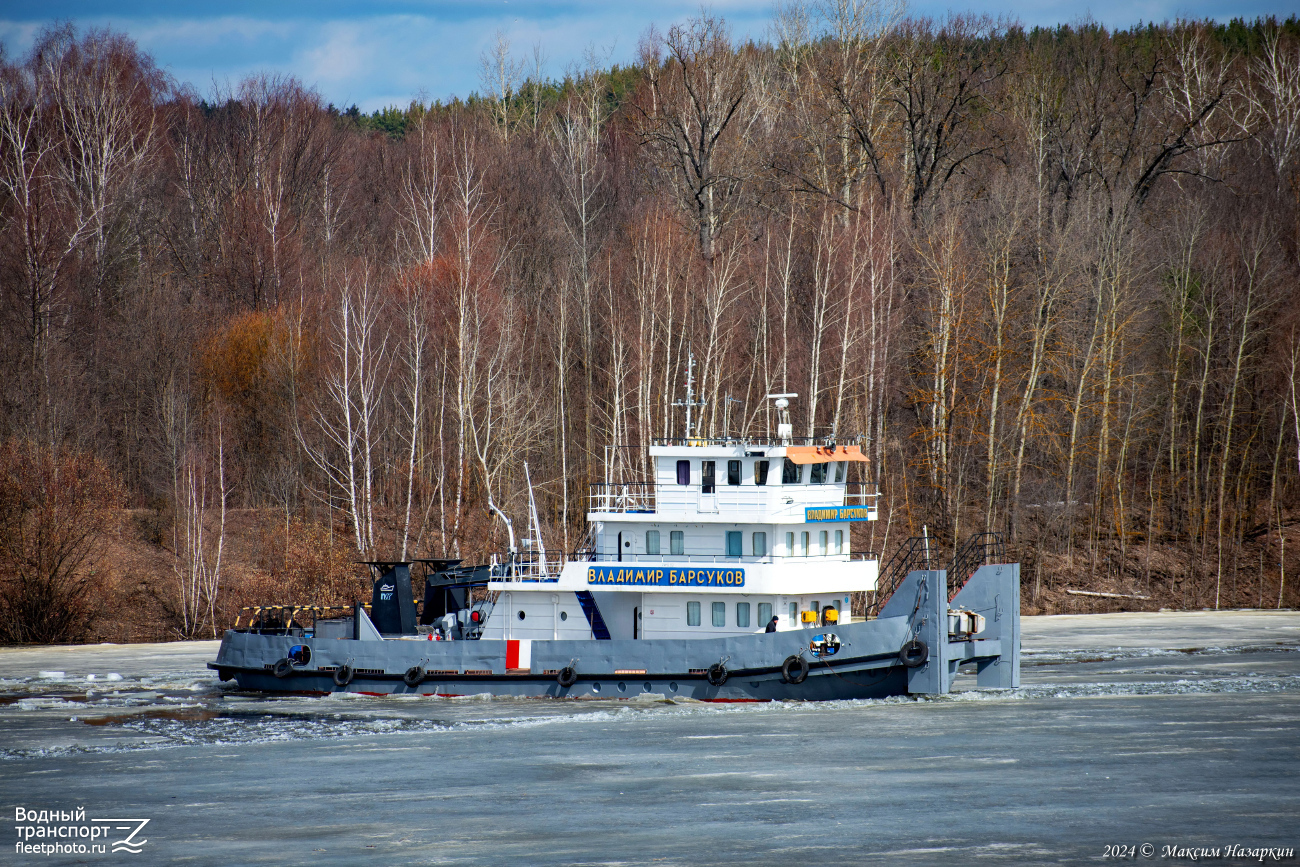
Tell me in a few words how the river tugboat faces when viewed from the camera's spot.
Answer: facing the viewer and to the right of the viewer

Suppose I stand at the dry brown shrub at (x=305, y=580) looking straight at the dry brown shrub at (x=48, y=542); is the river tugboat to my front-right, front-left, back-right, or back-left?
back-left

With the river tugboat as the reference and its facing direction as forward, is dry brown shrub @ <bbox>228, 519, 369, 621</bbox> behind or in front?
behind

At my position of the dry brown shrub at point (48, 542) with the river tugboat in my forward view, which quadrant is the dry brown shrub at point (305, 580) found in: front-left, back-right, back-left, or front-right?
front-left

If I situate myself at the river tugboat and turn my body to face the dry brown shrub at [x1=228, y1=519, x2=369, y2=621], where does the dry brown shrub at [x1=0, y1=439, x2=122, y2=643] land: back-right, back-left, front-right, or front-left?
front-left

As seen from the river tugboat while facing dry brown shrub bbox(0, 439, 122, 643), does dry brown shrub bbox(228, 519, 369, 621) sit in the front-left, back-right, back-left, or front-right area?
front-right

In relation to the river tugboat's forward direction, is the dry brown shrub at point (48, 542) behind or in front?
behind
